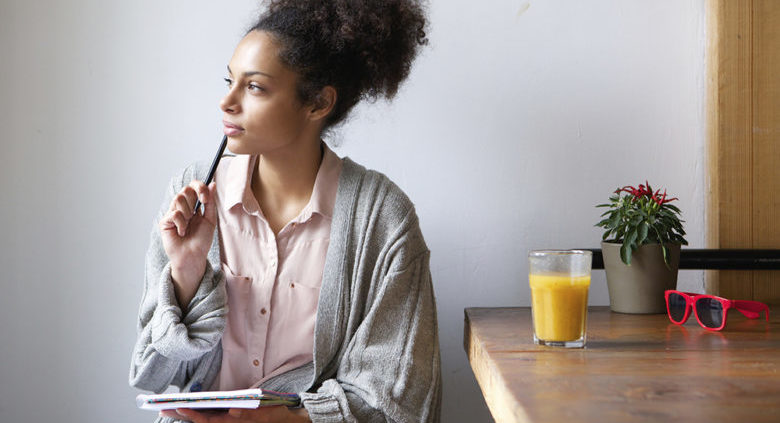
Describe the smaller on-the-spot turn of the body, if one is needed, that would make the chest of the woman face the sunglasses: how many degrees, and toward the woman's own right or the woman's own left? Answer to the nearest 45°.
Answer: approximately 135° to the woman's own left

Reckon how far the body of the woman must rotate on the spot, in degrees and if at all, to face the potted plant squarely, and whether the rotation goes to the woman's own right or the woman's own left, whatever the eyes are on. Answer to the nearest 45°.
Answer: approximately 135° to the woman's own left

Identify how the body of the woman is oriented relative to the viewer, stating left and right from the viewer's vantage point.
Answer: facing the viewer and to the left of the viewer

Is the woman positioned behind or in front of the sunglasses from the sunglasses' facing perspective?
in front

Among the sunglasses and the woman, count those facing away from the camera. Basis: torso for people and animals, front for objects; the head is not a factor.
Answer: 0

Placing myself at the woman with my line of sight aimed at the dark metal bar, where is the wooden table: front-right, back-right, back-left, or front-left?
front-right

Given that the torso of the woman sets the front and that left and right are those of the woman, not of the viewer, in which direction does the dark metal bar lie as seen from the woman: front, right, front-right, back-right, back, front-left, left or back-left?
back-left

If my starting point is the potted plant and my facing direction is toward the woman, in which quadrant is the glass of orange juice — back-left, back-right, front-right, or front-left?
front-left

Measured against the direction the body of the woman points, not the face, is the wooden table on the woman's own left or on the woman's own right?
on the woman's own left
